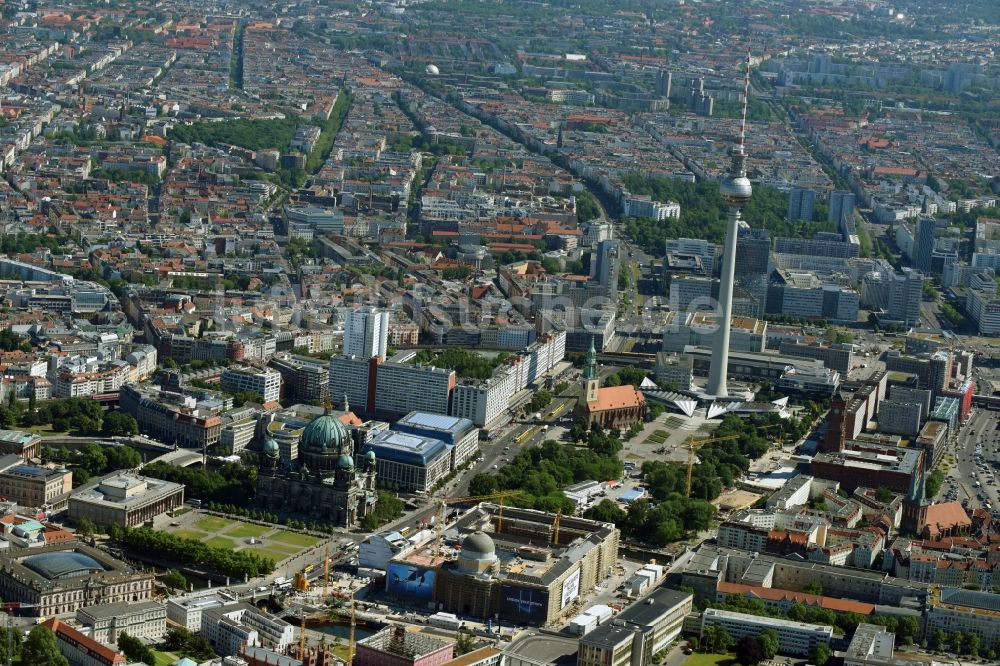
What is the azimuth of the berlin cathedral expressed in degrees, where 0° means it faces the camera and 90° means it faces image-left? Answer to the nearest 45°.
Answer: approximately 45°

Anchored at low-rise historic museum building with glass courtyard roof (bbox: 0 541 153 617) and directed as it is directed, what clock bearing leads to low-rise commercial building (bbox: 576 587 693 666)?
low-rise commercial building (bbox: 576 587 693 666) is roughly at 11 o'clock from low-rise historic museum building with glass courtyard roof (bbox: 0 541 153 617).

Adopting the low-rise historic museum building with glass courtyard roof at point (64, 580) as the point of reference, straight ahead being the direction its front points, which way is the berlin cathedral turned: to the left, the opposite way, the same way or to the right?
to the right

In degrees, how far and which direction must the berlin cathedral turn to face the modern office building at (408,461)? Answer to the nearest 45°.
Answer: approximately 180°

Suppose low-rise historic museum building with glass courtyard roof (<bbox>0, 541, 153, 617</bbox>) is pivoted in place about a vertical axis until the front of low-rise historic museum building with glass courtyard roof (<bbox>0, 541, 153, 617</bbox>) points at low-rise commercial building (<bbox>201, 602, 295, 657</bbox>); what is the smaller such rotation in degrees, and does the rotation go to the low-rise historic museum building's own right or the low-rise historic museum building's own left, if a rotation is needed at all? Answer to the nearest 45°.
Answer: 0° — it already faces it

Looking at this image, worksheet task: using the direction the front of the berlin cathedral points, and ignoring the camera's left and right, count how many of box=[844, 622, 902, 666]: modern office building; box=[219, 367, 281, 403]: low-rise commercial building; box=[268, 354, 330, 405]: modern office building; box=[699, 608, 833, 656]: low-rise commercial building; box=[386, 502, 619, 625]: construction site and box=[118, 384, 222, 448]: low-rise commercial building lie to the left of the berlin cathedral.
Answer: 3

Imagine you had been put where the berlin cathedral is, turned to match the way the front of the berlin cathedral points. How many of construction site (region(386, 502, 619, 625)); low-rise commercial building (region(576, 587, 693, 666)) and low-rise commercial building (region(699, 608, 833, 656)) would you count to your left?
3

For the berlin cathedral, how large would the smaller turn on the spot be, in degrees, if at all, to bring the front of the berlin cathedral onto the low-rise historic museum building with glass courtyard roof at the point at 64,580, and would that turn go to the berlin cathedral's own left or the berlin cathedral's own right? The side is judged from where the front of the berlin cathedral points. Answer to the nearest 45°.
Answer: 0° — it already faces it

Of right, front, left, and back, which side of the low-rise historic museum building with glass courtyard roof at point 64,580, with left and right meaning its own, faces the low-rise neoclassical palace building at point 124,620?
front

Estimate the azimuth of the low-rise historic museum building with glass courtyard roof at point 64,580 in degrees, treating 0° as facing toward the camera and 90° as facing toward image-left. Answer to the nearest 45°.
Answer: approximately 315°

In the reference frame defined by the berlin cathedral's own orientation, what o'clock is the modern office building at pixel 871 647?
The modern office building is roughly at 9 o'clock from the berlin cathedral.

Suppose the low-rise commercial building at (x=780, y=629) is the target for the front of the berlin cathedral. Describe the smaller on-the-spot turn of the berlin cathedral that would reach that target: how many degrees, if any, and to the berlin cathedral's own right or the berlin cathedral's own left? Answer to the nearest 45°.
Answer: approximately 90° to the berlin cathedral's own left

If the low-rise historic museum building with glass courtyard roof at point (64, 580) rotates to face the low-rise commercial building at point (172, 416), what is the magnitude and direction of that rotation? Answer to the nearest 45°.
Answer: approximately 135° to its left

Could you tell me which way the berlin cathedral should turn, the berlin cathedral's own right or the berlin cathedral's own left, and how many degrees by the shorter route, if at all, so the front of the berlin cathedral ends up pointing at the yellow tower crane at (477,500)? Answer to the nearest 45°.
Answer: approximately 135° to the berlin cathedral's own left

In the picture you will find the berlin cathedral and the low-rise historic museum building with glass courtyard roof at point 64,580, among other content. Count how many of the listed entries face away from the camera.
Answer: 0
